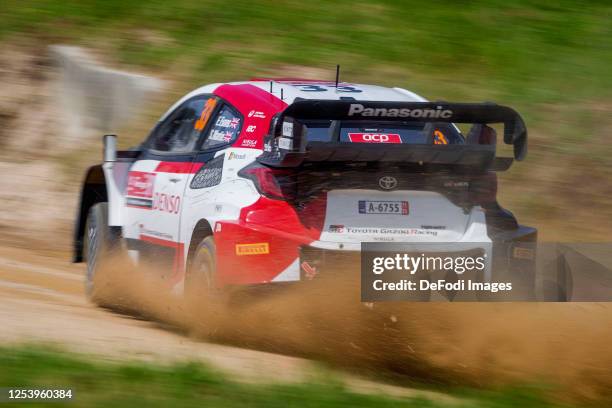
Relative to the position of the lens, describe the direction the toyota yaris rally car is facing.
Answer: facing away from the viewer and to the left of the viewer
